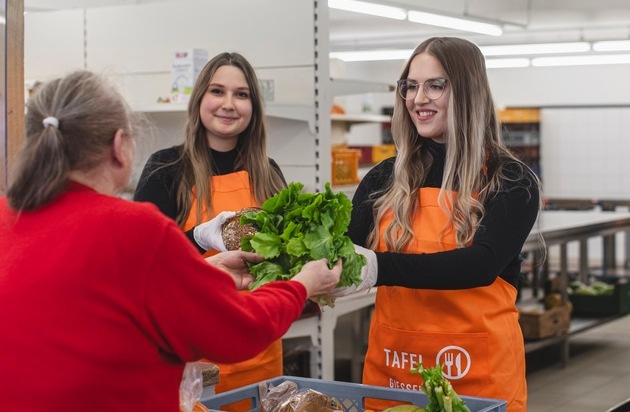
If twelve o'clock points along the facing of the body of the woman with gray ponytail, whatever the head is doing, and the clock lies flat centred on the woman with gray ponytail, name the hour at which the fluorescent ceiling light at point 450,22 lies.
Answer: The fluorescent ceiling light is roughly at 11 o'clock from the woman with gray ponytail.

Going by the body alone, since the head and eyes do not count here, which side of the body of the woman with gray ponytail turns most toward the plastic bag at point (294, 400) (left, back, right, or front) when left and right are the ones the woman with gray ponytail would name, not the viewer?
front

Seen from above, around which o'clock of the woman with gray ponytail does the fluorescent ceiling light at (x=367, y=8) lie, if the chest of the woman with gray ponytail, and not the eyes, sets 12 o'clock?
The fluorescent ceiling light is roughly at 11 o'clock from the woman with gray ponytail.

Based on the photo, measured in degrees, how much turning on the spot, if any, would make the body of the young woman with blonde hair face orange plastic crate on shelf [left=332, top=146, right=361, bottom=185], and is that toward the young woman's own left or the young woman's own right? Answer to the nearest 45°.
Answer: approximately 135° to the young woman's own right

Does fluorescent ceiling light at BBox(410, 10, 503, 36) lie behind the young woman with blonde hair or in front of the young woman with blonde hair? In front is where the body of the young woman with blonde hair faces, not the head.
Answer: behind

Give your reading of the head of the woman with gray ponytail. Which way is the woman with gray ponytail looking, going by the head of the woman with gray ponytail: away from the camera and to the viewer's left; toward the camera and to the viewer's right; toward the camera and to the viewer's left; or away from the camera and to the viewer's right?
away from the camera and to the viewer's right

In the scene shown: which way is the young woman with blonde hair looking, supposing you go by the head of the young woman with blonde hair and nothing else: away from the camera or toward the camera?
toward the camera

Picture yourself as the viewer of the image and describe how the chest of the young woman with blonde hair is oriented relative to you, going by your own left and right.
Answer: facing the viewer and to the left of the viewer

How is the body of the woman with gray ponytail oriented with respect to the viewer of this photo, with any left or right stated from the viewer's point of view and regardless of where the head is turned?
facing away from the viewer and to the right of the viewer

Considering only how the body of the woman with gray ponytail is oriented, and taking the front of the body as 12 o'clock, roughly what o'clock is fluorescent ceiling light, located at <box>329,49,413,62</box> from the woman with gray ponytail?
The fluorescent ceiling light is roughly at 11 o'clock from the woman with gray ponytail.

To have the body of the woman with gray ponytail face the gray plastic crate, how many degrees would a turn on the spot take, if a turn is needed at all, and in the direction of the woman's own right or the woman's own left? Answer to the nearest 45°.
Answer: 0° — they already face it

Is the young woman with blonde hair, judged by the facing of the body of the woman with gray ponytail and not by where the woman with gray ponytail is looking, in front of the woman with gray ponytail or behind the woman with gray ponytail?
in front

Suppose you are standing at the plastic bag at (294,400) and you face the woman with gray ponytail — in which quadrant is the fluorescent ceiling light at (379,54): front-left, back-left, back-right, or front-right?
back-right

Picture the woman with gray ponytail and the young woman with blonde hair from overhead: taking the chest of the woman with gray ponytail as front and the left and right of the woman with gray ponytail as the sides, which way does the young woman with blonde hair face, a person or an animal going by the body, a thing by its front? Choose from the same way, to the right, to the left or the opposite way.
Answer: the opposite way

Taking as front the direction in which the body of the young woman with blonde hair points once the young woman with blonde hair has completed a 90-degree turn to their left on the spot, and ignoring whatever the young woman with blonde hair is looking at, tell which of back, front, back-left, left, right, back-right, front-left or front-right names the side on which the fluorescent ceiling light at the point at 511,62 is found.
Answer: back-left
